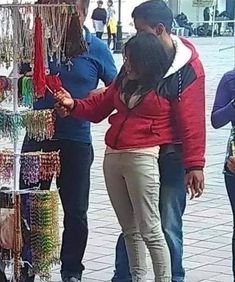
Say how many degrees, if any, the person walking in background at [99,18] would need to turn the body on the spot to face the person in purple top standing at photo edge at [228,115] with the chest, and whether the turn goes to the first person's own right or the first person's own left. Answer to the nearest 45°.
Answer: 0° — they already face them

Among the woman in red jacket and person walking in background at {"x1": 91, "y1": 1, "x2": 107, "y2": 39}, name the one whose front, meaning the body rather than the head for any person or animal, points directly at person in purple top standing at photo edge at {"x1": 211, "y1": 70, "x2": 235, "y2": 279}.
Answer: person walking in background at {"x1": 91, "y1": 1, "x2": 107, "y2": 39}

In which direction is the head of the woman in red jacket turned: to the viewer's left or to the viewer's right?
to the viewer's left

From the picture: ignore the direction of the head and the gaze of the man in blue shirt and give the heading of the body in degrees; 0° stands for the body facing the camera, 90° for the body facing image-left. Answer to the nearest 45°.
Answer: approximately 45°

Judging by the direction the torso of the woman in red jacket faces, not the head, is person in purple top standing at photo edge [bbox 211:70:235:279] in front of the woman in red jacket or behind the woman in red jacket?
behind

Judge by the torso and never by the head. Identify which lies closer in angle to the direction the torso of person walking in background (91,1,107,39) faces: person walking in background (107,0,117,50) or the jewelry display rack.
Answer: the jewelry display rack

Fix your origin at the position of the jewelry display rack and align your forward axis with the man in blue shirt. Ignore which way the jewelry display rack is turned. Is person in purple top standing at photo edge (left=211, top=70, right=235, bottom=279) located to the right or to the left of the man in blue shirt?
right

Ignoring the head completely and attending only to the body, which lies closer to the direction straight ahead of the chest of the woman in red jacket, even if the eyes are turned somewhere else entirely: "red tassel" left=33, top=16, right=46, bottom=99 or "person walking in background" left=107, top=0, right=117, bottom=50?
the red tassel
